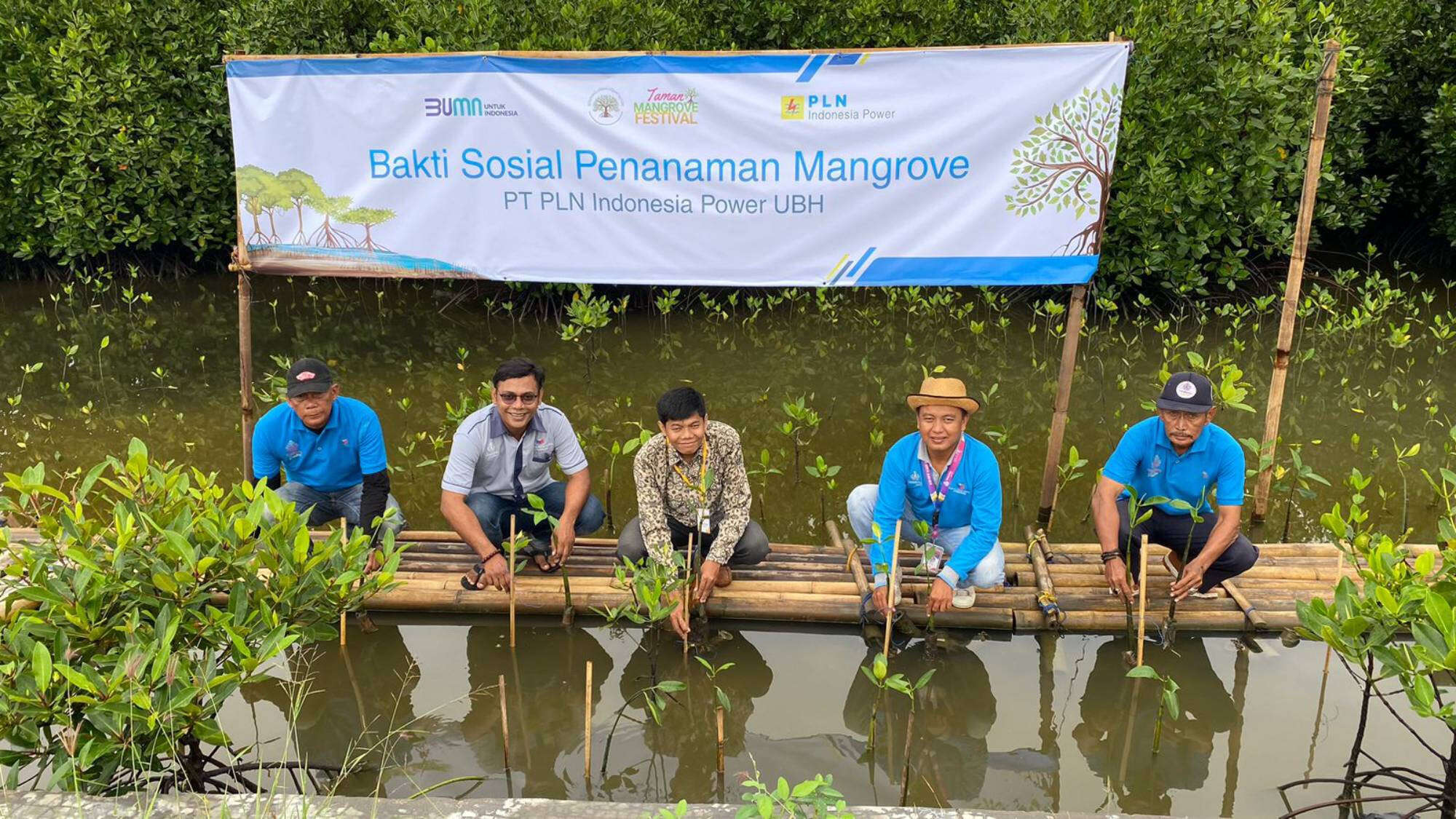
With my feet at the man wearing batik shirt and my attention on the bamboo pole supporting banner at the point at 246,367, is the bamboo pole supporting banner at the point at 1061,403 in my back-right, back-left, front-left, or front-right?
back-right

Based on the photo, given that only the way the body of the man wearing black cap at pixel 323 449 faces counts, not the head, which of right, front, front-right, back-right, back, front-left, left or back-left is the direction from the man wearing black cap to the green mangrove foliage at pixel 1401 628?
front-left

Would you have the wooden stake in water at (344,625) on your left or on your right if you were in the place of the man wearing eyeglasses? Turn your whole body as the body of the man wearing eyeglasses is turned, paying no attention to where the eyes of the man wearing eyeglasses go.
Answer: on your right

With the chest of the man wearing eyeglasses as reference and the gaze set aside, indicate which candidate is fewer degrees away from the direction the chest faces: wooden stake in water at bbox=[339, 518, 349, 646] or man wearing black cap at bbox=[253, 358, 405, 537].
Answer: the wooden stake in water

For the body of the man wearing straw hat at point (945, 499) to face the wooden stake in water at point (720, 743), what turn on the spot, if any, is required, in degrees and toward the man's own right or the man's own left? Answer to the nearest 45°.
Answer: approximately 45° to the man's own right

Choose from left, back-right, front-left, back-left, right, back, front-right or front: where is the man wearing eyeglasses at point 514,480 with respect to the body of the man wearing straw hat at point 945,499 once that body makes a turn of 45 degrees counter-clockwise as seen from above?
back-right
